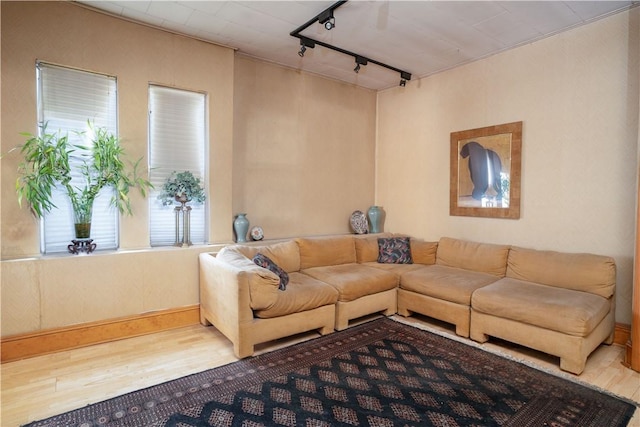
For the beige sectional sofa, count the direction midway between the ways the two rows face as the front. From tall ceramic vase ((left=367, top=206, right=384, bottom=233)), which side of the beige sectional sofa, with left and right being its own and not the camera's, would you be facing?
back

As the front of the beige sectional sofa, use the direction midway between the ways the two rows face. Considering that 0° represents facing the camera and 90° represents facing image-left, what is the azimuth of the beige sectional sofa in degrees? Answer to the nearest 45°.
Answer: approximately 0°

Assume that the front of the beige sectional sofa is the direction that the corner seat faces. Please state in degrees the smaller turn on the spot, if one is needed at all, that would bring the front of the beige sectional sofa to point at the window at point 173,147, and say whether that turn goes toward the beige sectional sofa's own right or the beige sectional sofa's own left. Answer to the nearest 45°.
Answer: approximately 90° to the beige sectional sofa's own right

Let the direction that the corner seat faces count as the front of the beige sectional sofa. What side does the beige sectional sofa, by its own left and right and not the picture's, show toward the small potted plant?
right

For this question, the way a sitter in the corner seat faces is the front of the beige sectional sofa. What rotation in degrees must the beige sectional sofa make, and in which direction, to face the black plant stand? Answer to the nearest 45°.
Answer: approximately 90° to its right

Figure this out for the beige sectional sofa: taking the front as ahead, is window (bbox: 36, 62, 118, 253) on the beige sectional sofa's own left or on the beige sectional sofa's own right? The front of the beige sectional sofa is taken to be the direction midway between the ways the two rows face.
on the beige sectional sofa's own right

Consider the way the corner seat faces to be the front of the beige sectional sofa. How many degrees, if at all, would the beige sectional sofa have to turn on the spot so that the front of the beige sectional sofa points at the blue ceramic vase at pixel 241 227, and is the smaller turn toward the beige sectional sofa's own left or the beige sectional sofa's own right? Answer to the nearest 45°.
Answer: approximately 90° to the beige sectional sofa's own right

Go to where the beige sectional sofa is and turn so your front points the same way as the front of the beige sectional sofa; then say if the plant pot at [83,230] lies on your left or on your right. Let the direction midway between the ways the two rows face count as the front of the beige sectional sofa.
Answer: on your right

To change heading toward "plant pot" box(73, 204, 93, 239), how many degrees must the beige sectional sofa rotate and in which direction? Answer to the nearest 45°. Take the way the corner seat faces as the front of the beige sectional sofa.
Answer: approximately 90° to its right
